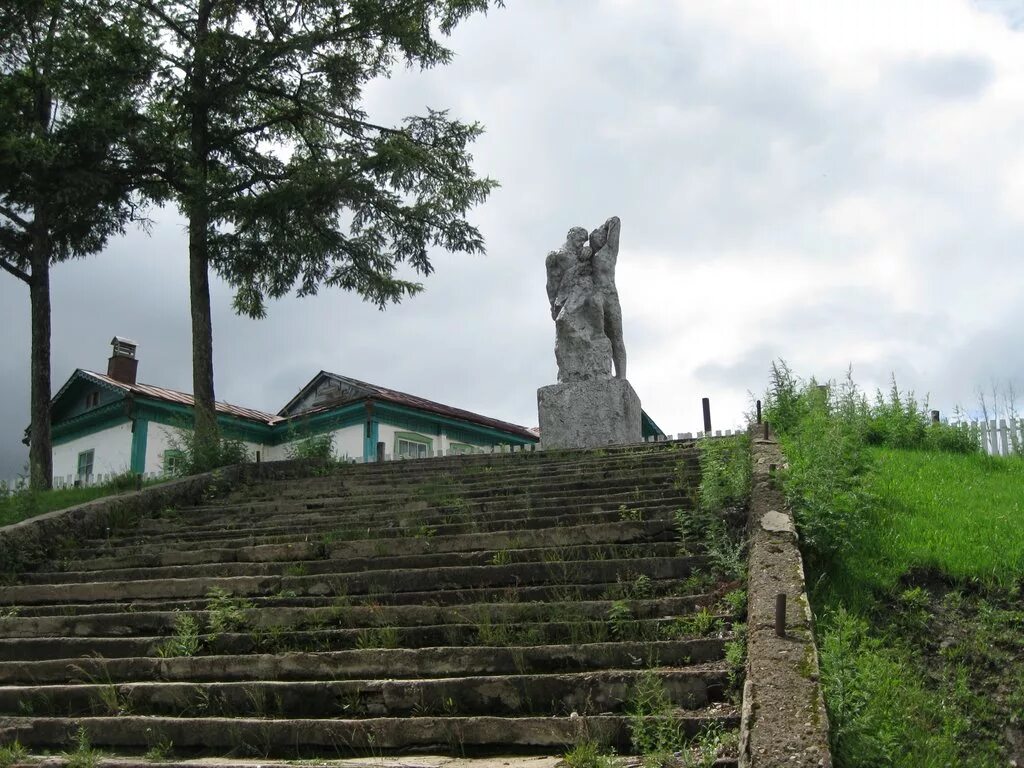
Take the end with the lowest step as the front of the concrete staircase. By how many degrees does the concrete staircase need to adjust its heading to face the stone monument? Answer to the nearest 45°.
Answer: approximately 180°

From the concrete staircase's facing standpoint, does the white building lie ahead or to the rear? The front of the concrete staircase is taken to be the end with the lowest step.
to the rear

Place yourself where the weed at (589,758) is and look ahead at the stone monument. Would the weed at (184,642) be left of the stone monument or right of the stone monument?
left

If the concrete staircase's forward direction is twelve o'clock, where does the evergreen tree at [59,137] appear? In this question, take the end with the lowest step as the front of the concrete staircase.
The evergreen tree is roughly at 5 o'clock from the concrete staircase.

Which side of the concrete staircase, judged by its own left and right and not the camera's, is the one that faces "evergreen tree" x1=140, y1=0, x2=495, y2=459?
back

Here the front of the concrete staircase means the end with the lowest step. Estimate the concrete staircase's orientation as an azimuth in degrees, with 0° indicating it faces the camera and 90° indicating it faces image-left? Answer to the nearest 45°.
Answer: approximately 0°

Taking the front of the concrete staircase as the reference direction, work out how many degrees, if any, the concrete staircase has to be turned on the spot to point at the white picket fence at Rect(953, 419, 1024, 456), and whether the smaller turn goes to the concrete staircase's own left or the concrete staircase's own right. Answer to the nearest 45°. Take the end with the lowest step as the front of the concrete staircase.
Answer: approximately 135° to the concrete staircase's own left
